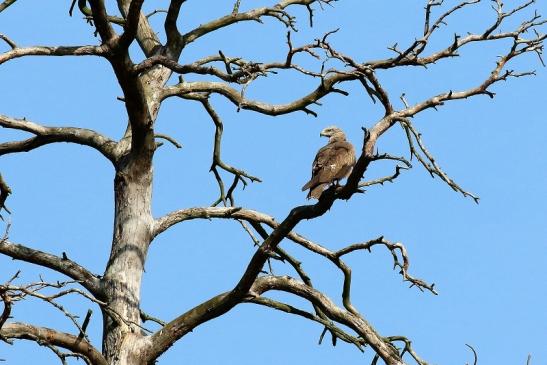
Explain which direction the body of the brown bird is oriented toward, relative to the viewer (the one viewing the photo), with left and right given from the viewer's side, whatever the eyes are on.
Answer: facing away from the viewer and to the right of the viewer
